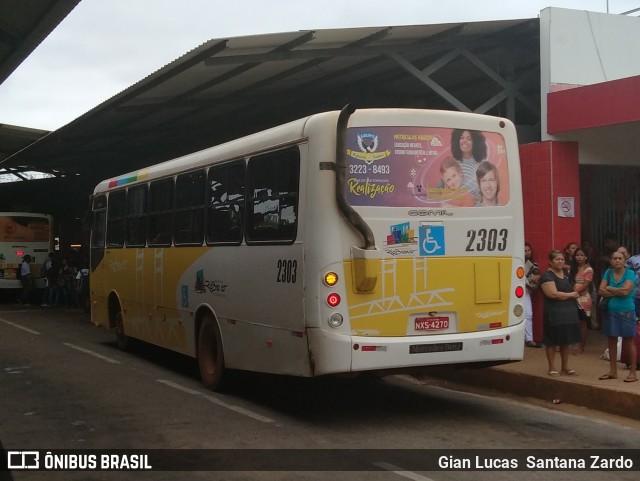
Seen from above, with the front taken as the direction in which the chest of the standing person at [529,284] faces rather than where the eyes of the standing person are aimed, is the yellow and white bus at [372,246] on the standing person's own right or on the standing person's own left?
on the standing person's own right

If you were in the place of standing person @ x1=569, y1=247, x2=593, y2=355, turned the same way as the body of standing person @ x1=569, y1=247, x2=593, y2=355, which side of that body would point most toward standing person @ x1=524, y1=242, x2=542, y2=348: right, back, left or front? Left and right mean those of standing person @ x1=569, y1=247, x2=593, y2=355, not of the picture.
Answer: right

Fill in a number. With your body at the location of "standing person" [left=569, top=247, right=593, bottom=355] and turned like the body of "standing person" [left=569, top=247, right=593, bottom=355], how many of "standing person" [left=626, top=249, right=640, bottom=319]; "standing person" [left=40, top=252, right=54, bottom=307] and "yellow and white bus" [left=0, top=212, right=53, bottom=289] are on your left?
1

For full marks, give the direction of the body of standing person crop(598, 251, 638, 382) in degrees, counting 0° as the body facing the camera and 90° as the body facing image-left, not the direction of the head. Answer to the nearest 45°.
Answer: approximately 45°

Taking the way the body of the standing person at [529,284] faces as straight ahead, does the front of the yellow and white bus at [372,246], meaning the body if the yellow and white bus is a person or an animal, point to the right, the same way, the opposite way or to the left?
the opposite way

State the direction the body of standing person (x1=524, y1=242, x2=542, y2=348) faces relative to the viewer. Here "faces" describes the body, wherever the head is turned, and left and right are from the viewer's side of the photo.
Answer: facing the viewer and to the right of the viewer

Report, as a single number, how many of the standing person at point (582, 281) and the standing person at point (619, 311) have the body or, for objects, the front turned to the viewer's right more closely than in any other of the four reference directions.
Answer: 0

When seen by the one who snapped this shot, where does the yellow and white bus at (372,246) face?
facing away from the viewer and to the left of the viewer

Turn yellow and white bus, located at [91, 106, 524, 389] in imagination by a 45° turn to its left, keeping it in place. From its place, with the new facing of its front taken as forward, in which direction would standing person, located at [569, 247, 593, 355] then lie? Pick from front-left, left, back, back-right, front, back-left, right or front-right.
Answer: back-right
